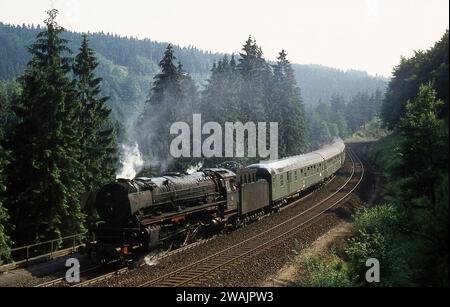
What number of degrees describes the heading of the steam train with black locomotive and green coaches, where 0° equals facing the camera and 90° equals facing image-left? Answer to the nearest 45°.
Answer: approximately 45°
